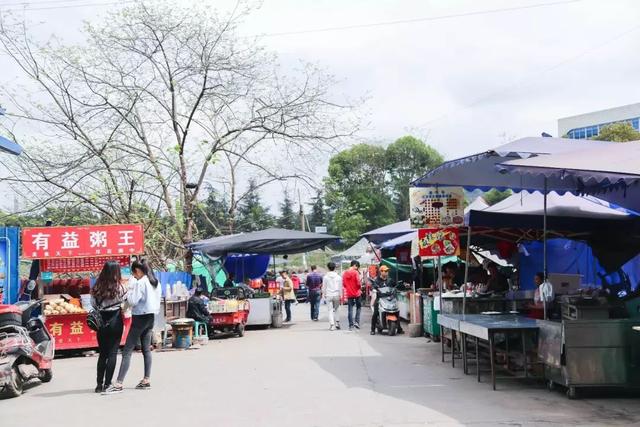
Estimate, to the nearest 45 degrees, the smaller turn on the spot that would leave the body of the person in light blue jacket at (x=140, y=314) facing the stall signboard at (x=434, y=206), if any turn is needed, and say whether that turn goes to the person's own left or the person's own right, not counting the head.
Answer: approximately 180°

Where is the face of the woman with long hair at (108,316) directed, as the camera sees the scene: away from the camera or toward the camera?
away from the camera

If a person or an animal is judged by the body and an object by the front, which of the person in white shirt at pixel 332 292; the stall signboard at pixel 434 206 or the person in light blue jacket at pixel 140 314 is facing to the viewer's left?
the person in light blue jacket at pixel 140 314

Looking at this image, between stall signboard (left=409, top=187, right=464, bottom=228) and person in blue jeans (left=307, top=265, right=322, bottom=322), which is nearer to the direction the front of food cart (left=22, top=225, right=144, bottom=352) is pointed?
the stall signboard

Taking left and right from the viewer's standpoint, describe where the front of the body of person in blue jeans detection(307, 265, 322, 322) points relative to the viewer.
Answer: facing away from the viewer
